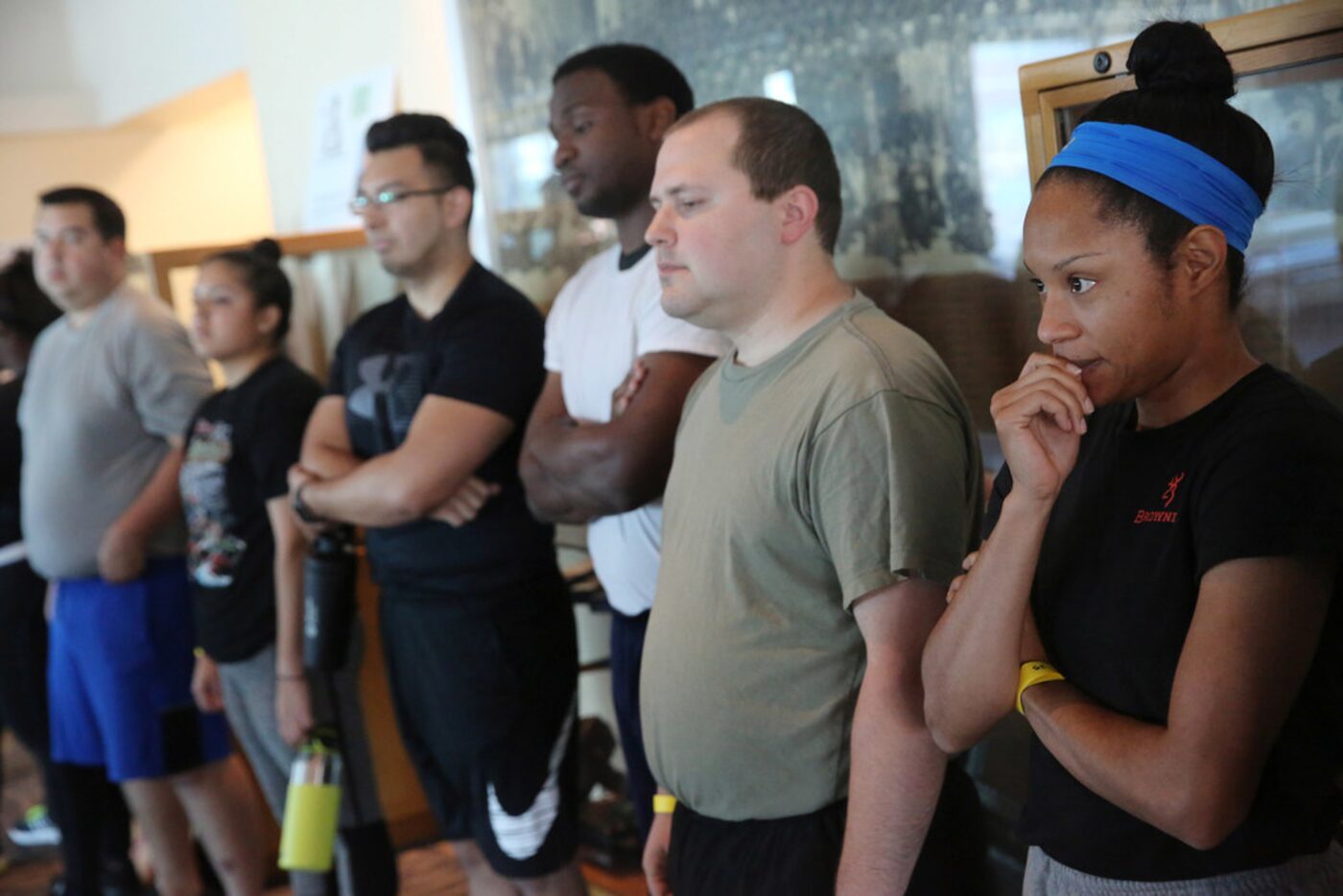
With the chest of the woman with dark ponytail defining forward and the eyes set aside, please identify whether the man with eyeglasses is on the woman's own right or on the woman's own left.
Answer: on the woman's own left

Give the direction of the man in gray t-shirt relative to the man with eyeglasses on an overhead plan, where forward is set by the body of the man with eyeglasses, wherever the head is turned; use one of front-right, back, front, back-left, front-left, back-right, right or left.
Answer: right

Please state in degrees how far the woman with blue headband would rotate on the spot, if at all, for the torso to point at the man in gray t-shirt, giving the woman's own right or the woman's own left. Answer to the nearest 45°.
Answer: approximately 90° to the woman's own right

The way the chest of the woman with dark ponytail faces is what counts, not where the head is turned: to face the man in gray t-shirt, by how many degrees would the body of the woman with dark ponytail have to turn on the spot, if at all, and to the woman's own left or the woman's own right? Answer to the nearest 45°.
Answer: approximately 90° to the woman's own right

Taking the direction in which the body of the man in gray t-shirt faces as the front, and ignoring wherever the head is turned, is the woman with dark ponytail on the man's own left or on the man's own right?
on the man's own left

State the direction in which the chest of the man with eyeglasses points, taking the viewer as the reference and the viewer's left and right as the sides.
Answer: facing the viewer and to the left of the viewer

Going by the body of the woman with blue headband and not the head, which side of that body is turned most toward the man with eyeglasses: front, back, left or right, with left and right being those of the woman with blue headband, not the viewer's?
right

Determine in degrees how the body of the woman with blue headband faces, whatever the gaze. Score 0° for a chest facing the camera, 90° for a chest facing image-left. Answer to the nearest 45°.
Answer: approximately 45°
